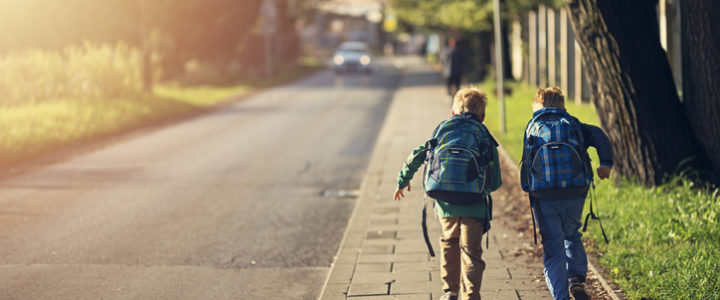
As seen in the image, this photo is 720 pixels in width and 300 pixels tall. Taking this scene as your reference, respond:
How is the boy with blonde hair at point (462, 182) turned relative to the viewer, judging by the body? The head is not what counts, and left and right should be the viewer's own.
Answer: facing away from the viewer

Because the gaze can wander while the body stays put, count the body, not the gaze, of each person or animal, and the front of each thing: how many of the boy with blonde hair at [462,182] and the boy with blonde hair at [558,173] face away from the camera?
2

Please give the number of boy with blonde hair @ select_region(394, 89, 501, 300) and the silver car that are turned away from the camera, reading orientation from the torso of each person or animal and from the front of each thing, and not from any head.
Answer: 1

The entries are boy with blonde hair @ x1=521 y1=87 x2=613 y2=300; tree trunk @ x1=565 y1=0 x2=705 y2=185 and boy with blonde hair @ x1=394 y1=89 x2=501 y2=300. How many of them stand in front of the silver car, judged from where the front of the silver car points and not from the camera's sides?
3

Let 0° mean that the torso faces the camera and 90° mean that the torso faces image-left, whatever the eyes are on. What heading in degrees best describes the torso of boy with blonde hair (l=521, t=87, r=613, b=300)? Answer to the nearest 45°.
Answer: approximately 180°

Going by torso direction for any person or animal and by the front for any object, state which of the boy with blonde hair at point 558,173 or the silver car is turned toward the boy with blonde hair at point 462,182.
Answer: the silver car

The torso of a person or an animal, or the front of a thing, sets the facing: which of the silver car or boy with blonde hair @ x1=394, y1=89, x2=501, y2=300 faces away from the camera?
the boy with blonde hair

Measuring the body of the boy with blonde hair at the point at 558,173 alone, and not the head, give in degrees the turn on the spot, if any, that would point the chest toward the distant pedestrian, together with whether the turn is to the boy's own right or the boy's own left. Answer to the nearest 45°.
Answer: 0° — they already face them

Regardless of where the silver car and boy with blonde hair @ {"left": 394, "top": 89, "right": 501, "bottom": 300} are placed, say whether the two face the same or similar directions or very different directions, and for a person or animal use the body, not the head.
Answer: very different directions

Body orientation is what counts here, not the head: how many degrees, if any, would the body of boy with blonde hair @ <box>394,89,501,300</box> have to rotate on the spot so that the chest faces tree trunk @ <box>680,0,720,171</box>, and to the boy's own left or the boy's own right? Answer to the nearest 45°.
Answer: approximately 45° to the boy's own right
